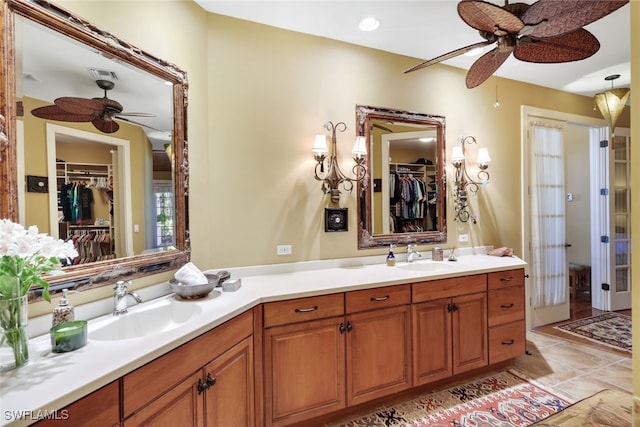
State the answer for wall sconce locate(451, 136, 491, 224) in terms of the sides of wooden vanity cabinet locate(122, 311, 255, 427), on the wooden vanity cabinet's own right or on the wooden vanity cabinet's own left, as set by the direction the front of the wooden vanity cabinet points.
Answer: on the wooden vanity cabinet's own left

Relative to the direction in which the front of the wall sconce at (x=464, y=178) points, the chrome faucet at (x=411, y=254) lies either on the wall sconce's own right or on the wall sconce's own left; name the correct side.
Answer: on the wall sconce's own right

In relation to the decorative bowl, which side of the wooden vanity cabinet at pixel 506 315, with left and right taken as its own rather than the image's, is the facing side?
right

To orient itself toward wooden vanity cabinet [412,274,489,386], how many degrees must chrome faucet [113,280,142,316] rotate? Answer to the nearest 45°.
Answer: approximately 45° to its left

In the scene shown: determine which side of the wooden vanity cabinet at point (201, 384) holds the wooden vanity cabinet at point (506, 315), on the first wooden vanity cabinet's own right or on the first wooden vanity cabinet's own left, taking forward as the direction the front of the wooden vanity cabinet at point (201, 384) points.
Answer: on the first wooden vanity cabinet's own left

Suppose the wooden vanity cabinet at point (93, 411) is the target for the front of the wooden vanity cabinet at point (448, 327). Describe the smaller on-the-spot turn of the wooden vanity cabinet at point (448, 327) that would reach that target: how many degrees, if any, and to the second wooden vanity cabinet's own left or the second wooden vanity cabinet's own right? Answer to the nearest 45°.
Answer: approximately 90° to the second wooden vanity cabinet's own right

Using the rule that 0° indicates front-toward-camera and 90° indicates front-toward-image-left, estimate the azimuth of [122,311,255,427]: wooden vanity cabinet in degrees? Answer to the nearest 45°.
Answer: approximately 315°

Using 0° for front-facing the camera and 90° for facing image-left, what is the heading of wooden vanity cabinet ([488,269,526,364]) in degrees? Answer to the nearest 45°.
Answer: approximately 315°

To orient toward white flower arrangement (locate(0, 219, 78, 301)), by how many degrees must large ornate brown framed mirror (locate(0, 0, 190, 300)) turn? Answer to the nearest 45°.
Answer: approximately 45° to its right

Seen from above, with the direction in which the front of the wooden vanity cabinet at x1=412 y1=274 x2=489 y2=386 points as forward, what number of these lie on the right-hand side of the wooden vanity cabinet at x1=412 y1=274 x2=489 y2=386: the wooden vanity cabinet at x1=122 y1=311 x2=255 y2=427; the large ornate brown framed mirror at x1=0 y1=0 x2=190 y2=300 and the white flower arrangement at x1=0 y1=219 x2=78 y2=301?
3
